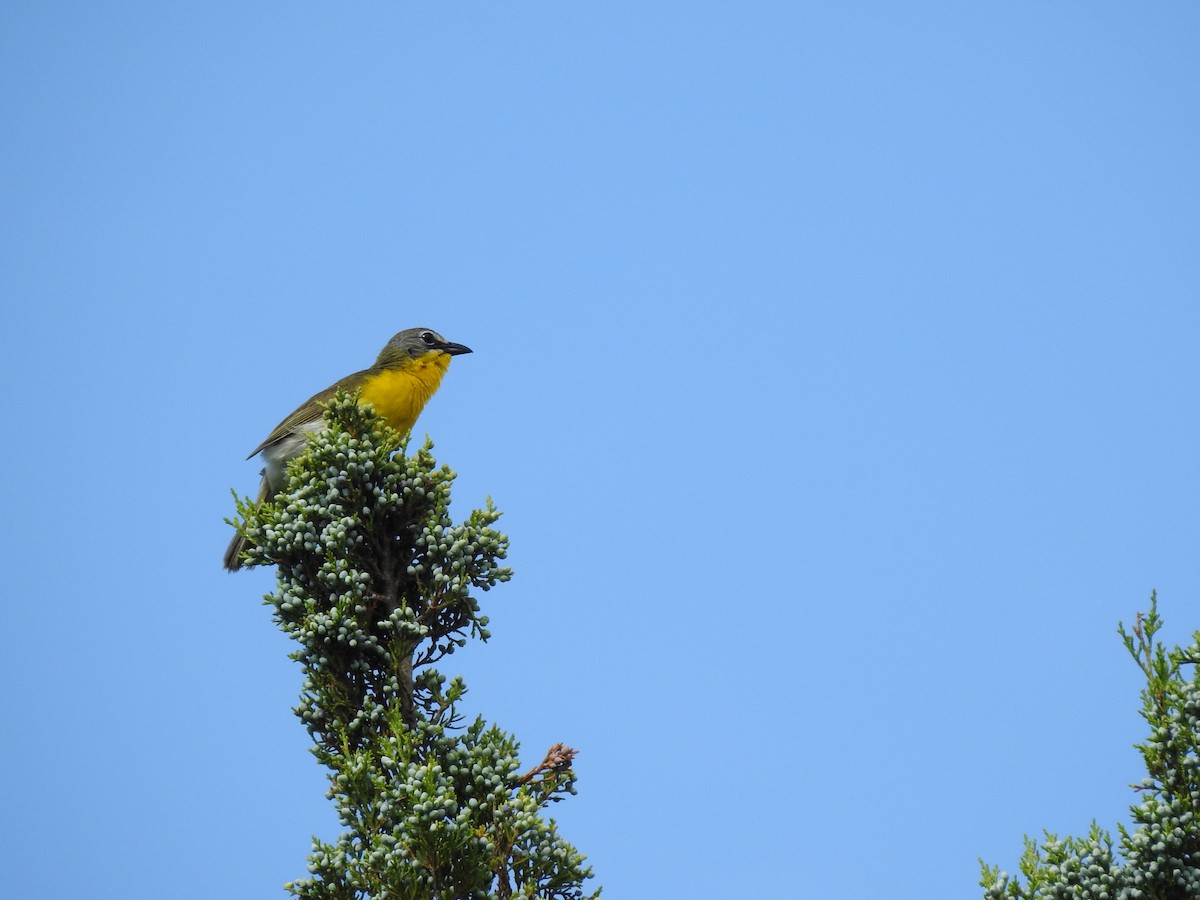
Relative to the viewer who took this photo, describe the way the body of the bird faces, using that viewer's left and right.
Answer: facing to the right of the viewer
